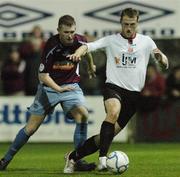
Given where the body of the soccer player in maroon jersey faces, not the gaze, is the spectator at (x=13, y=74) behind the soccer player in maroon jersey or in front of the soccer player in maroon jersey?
behind

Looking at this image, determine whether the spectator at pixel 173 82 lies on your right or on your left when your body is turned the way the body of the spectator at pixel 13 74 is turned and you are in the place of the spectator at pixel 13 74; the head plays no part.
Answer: on your left

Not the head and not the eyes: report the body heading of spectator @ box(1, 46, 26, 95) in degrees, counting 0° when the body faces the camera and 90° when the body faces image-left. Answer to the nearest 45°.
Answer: approximately 0°

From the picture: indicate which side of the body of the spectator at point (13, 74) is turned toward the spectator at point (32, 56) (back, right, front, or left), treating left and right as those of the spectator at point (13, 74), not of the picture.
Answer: left

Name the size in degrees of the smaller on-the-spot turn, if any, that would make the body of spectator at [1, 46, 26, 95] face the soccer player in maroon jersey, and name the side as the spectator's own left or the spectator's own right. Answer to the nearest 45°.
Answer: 0° — they already face them

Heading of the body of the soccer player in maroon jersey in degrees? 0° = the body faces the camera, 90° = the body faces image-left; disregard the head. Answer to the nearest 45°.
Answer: approximately 315°

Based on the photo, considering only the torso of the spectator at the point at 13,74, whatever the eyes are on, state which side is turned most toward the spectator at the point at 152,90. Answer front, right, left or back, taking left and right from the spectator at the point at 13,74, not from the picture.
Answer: left
